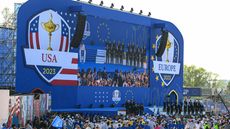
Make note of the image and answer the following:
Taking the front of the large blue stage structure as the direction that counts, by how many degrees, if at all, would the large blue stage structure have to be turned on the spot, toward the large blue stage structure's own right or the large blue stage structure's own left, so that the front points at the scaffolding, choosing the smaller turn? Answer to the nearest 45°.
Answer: approximately 135° to the large blue stage structure's own right

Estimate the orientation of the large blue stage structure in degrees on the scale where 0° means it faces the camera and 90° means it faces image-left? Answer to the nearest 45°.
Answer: approximately 315°

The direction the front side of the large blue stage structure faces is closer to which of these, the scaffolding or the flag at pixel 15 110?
the flag

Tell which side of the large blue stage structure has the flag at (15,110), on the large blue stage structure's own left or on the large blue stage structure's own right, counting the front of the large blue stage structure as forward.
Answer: on the large blue stage structure's own right
